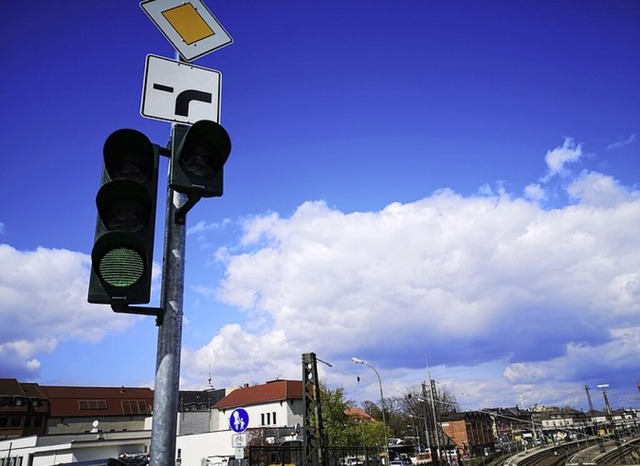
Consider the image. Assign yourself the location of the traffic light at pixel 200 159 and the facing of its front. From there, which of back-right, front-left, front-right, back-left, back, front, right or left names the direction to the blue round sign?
back-left

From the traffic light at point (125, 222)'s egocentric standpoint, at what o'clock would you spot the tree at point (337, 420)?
The tree is roughly at 7 o'clock from the traffic light.

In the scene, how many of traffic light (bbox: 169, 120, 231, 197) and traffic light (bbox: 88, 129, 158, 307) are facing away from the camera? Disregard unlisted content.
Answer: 0

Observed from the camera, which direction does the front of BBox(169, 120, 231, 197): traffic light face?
facing the viewer and to the right of the viewer

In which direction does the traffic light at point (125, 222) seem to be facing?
toward the camera

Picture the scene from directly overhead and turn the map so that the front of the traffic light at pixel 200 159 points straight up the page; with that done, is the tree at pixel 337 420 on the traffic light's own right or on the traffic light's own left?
on the traffic light's own left
